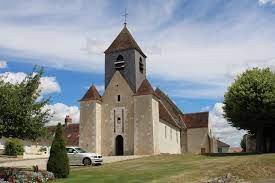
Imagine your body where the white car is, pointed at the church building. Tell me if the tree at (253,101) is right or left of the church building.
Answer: right
